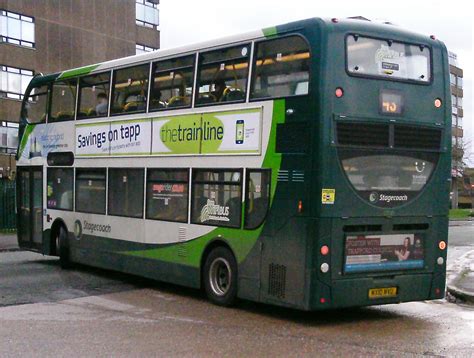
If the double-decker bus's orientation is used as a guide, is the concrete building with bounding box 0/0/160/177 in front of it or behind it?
in front

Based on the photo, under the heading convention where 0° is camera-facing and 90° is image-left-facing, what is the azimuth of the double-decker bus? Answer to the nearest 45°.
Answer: approximately 135°
